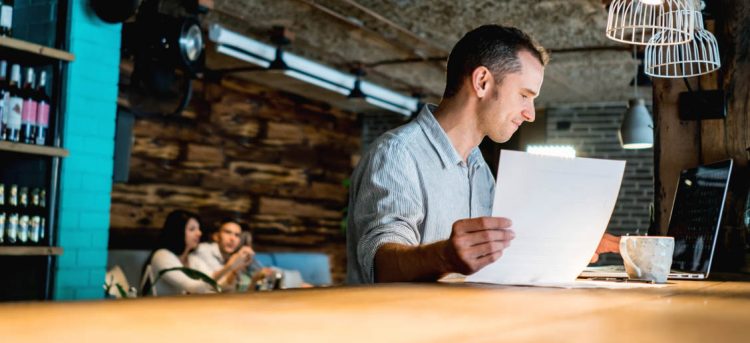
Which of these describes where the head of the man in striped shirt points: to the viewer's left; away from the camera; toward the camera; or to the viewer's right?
to the viewer's right

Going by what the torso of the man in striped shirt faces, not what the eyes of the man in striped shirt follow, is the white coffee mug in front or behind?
in front

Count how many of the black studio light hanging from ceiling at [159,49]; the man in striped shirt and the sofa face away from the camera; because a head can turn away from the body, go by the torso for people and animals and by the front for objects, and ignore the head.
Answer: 0

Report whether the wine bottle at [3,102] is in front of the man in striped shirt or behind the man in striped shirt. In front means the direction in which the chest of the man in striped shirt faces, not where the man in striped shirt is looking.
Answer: behind

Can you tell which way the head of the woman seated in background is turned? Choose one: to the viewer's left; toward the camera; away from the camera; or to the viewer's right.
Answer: to the viewer's right

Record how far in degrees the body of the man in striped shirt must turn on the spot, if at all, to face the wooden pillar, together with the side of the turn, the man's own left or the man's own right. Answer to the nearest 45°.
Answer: approximately 90° to the man's own left

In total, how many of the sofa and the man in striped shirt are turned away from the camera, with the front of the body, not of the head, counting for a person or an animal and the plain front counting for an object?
0

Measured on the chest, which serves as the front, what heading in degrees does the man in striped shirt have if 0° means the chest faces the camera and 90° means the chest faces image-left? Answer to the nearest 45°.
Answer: approximately 315°

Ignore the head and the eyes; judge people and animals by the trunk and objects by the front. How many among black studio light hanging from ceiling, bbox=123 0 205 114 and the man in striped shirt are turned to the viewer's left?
0

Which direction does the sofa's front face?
toward the camera

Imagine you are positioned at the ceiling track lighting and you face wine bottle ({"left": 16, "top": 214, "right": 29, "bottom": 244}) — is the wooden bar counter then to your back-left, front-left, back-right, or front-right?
front-left

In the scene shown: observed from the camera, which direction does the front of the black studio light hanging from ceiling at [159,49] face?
facing the viewer and to the right of the viewer

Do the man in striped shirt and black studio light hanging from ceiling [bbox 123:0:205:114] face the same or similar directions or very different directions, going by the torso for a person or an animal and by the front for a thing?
same or similar directions

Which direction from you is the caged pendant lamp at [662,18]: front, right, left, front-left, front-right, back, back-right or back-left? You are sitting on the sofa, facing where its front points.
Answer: front
